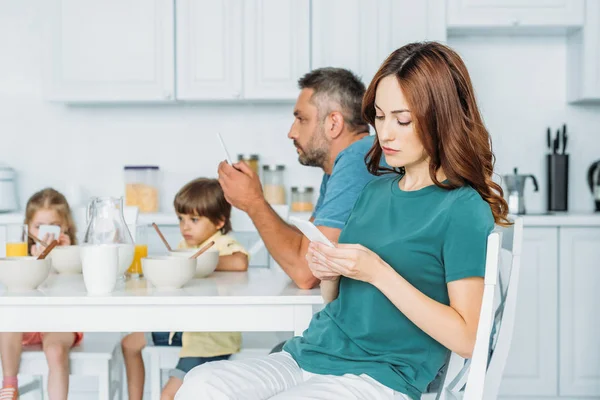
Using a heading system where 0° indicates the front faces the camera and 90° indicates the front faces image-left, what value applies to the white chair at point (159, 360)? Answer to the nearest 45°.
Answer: approximately 45°

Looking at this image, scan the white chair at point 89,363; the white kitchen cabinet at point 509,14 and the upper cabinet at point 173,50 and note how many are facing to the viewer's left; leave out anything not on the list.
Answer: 0

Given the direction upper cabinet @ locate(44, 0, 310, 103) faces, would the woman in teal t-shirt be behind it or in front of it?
in front

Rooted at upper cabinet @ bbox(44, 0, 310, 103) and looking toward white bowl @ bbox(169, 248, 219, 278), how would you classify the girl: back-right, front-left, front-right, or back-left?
front-right

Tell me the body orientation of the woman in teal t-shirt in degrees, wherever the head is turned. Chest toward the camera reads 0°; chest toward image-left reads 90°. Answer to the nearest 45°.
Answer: approximately 45°

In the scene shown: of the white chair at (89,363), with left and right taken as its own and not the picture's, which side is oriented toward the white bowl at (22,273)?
front

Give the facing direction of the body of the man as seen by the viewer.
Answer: to the viewer's left

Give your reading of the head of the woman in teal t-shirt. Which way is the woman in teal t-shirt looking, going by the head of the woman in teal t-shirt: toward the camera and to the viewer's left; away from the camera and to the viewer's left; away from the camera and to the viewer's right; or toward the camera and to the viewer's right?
toward the camera and to the viewer's left

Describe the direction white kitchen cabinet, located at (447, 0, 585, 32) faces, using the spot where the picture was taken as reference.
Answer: facing the viewer

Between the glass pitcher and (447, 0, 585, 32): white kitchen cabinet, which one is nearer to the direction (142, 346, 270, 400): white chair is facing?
the glass pitcher

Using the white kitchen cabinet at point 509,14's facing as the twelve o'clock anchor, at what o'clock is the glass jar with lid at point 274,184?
The glass jar with lid is roughly at 3 o'clock from the white kitchen cabinet.

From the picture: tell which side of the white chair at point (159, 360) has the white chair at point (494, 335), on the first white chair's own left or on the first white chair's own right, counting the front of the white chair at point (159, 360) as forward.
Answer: on the first white chair's own left

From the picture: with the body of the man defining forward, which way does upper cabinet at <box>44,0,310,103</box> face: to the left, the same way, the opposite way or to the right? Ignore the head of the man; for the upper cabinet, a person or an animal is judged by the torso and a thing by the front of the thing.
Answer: to the left

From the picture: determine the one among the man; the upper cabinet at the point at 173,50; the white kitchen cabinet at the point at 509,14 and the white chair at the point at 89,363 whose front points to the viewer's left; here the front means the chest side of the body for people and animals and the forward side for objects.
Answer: the man

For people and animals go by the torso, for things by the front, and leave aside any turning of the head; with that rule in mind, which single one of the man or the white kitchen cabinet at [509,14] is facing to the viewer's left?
the man

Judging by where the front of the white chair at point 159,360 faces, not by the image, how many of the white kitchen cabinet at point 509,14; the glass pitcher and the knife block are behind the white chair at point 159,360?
2
